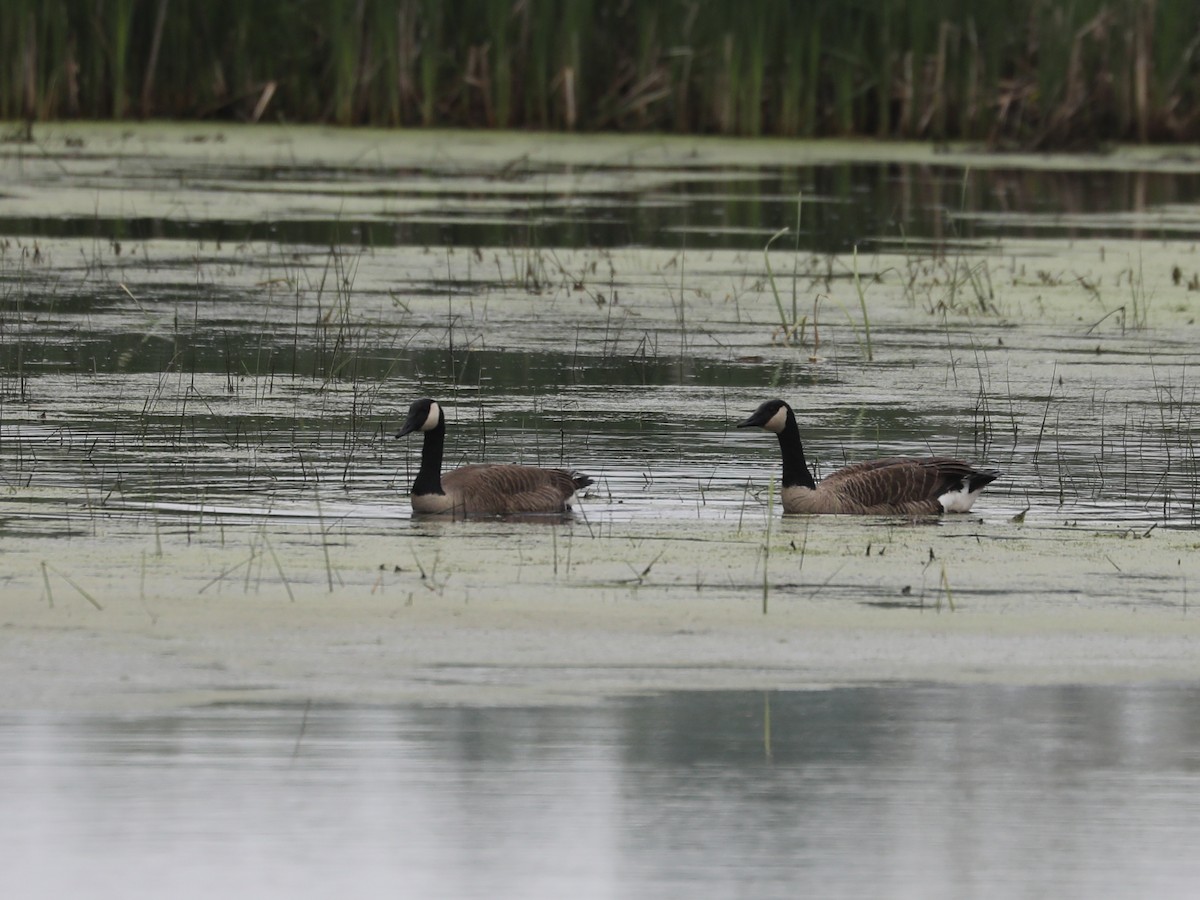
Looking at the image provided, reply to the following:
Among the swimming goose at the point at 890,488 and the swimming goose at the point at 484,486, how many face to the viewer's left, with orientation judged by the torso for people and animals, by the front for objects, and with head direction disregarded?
2

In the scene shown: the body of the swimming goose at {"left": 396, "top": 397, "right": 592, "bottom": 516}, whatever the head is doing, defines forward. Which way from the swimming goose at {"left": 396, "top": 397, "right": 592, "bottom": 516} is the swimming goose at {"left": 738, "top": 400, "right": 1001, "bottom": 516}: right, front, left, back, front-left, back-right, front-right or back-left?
back

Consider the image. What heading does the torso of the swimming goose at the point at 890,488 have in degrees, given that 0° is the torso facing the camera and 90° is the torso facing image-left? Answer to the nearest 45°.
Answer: approximately 90°

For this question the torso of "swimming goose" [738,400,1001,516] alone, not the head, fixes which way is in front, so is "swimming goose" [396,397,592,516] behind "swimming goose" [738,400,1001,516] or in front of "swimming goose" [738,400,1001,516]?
in front

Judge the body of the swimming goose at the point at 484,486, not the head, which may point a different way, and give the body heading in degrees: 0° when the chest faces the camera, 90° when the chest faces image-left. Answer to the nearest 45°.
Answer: approximately 90°

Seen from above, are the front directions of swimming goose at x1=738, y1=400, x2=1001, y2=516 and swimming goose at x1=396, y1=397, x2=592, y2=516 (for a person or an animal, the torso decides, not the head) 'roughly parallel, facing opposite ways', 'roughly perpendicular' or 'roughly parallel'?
roughly parallel
